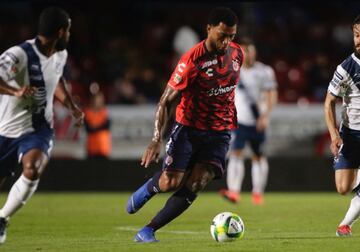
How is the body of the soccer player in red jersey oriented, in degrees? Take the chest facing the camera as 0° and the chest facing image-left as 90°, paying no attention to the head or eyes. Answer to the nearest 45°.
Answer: approximately 315°

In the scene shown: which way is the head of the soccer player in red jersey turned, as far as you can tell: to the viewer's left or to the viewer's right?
to the viewer's right
